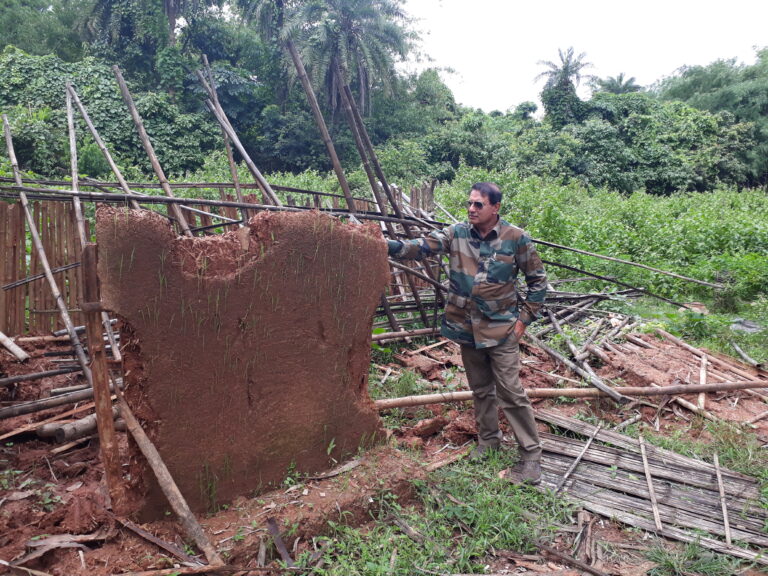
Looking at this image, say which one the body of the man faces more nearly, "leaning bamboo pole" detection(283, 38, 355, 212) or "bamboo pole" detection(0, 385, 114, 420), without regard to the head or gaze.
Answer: the bamboo pole

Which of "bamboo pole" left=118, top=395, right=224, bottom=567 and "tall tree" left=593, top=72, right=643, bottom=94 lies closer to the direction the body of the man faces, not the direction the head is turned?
the bamboo pole

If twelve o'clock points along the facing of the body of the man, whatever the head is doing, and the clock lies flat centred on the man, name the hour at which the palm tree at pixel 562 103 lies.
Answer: The palm tree is roughly at 5 o'clock from the man.

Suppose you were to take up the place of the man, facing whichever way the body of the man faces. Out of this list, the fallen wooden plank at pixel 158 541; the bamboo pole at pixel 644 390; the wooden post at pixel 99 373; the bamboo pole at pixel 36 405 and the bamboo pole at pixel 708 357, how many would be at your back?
2

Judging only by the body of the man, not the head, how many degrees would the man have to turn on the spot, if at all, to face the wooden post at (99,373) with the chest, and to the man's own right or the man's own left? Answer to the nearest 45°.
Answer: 0° — they already face it

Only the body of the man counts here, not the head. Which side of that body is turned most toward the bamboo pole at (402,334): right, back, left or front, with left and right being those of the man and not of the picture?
right

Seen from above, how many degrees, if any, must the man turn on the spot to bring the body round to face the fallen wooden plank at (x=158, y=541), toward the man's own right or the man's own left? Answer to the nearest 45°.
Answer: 0° — they already face it

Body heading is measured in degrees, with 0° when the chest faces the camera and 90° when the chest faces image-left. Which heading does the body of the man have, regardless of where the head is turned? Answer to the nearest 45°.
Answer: approximately 45°

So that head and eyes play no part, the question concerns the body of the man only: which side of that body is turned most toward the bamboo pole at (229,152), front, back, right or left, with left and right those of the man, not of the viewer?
right

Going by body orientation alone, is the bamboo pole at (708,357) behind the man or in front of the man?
behind

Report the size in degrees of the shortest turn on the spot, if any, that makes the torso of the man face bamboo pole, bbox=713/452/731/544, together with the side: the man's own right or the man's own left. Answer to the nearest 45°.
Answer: approximately 135° to the man's own left

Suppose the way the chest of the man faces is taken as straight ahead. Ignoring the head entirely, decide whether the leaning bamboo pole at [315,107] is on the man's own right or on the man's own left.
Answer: on the man's own right
